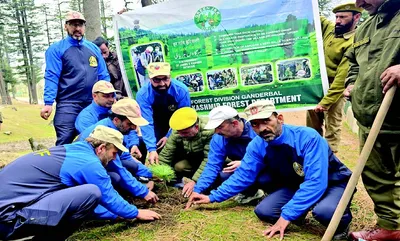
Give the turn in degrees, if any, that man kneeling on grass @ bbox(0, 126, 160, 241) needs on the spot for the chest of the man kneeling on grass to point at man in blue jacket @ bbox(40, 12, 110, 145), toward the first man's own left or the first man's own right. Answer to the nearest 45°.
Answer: approximately 90° to the first man's own left

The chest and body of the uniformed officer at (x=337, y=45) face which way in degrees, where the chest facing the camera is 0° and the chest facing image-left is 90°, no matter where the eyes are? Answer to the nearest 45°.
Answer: approximately 45°

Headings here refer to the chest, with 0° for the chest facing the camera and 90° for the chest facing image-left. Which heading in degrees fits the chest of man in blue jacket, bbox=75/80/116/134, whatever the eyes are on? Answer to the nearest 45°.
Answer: approximately 315°

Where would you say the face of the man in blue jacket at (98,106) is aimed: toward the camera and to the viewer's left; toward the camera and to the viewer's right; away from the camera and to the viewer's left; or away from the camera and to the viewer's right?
toward the camera and to the viewer's right

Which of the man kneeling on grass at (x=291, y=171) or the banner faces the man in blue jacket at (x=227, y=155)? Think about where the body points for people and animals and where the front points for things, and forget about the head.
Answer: the banner

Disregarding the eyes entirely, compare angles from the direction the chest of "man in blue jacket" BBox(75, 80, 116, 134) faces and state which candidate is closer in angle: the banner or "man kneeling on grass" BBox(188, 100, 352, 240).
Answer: the man kneeling on grass

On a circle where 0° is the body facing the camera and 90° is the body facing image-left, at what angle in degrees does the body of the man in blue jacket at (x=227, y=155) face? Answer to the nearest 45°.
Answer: approximately 45°

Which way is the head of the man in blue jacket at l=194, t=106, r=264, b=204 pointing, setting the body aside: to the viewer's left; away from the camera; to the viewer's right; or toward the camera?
to the viewer's left

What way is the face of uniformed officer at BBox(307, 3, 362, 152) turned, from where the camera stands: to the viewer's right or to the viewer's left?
to the viewer's left

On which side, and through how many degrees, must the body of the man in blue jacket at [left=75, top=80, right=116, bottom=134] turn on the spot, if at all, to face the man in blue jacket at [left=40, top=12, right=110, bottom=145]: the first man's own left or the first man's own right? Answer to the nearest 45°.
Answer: approximately 180°

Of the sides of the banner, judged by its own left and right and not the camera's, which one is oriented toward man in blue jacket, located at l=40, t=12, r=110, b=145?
right

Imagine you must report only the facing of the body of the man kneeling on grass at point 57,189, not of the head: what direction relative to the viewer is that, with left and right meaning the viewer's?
facing to the right of the viewer

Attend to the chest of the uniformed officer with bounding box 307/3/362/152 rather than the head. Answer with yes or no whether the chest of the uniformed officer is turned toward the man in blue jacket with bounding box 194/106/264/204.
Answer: yes
